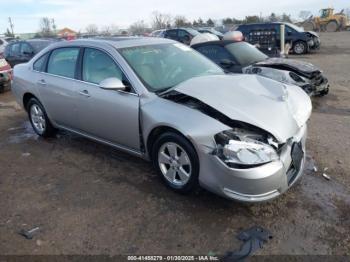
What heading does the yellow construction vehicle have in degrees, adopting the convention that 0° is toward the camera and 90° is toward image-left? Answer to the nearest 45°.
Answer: approximately 90°

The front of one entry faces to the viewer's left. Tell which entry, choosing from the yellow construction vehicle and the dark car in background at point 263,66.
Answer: the yellow construction vehicle

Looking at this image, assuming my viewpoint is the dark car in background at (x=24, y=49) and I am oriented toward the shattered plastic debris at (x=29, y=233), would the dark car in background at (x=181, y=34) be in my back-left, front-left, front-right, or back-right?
back-left

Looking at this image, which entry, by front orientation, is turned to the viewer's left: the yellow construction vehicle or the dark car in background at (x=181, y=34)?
the yellow construction vehicle

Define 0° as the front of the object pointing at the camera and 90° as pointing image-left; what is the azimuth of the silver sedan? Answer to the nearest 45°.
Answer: approximately 315°

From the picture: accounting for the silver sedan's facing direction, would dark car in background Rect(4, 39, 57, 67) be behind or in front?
behind

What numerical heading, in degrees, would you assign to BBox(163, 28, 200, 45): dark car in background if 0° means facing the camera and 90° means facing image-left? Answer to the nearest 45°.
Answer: approximately 315°

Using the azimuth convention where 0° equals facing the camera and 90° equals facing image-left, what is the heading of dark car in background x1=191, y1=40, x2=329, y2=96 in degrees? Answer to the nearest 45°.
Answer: approximately 315°
